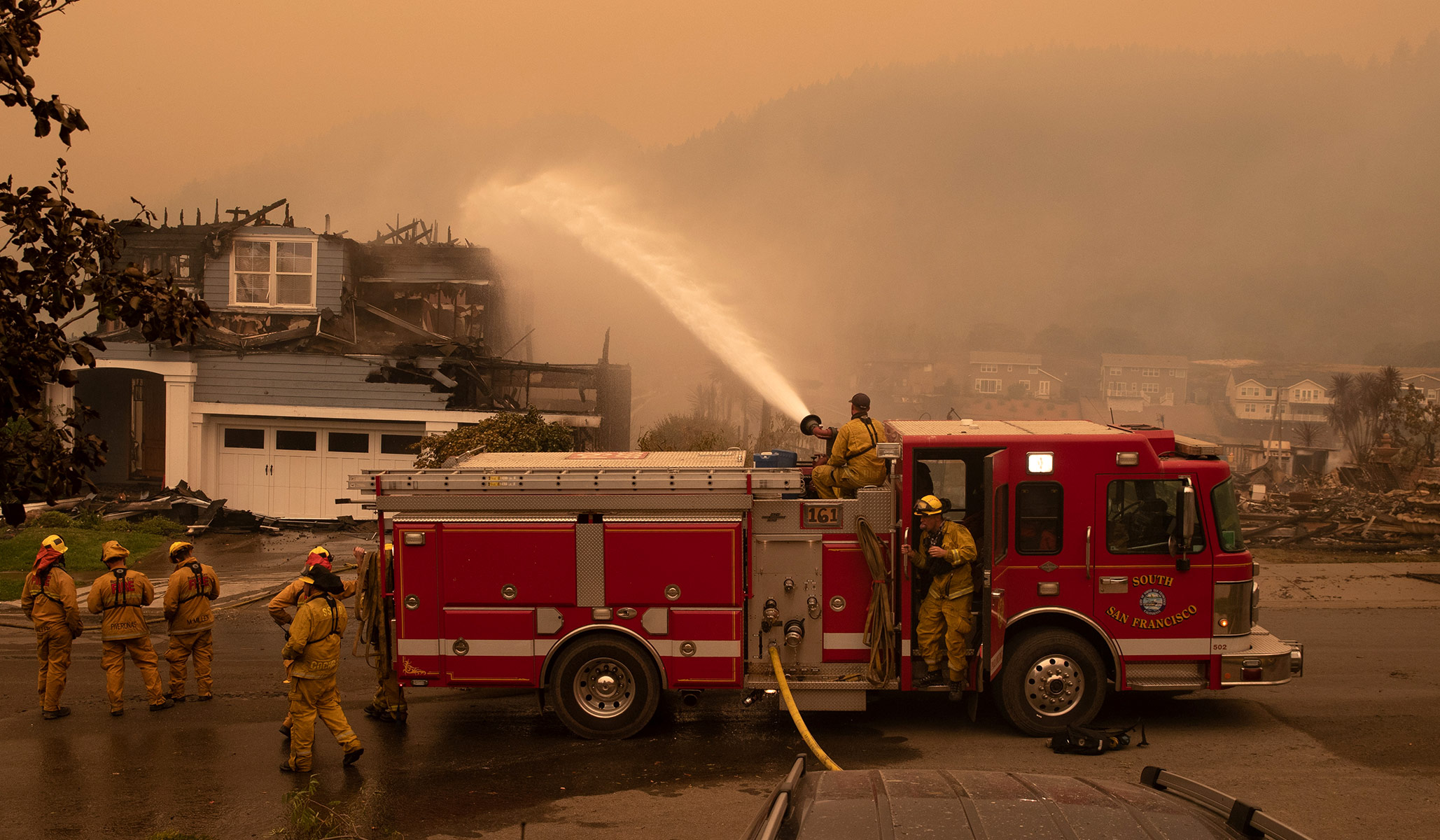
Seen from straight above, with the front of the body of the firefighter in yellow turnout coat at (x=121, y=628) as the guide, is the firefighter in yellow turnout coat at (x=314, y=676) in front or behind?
behind

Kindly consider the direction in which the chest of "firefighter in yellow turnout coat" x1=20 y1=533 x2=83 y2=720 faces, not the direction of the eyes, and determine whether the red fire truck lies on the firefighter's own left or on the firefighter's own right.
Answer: on the firefighter's own right

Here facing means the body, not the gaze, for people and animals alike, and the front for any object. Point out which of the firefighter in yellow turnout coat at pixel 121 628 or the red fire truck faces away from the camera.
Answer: the firefighter in yellow turnout coat

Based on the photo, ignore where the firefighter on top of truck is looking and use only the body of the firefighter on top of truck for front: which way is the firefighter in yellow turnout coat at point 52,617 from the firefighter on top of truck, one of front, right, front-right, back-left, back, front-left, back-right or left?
front-left

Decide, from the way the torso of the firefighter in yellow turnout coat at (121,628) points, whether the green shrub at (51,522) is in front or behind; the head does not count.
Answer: in front

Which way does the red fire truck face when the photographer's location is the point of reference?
facing to the right of the viewer

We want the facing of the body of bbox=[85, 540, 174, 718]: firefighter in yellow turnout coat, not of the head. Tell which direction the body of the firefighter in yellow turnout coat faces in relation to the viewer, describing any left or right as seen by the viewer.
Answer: facing away from the viewer

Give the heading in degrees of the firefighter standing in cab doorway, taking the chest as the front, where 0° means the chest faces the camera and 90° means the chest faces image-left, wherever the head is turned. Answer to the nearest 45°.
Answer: approximately 45°

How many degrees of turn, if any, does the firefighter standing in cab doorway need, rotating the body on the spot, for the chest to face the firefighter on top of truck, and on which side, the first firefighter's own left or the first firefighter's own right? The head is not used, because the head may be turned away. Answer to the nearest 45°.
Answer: approximately 90° to the first firefighter's own right

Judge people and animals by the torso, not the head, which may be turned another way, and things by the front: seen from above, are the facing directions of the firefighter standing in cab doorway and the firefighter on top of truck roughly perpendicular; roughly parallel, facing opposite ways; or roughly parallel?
roughly perpendicular

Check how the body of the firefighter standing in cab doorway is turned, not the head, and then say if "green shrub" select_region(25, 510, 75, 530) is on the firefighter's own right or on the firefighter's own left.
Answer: on the firefighter's own right

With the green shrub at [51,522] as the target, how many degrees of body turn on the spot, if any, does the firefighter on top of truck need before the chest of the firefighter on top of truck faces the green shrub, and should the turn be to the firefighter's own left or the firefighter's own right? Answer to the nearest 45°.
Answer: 0° — they already face it

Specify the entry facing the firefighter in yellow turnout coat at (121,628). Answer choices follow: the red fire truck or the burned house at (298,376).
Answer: the burned house
